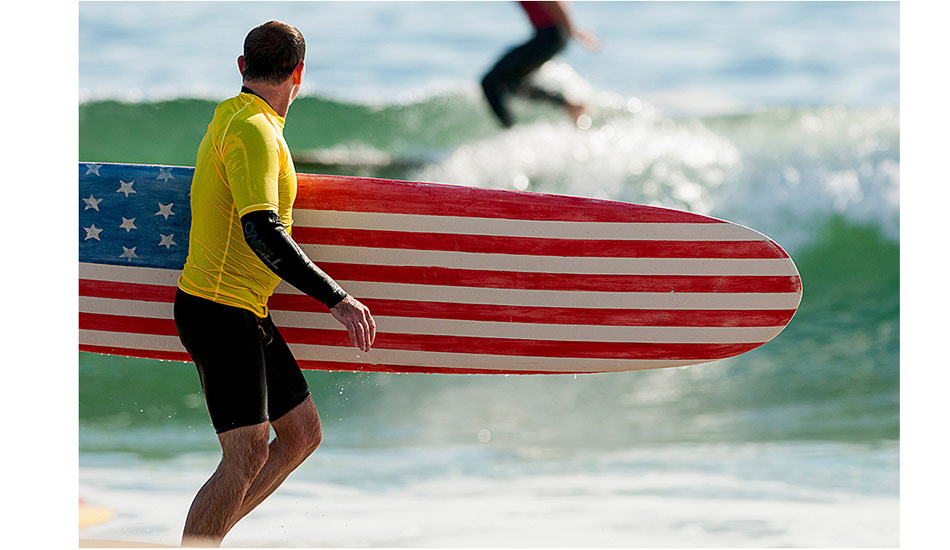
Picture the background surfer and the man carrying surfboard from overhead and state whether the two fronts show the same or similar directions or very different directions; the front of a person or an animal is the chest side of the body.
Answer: very different directions

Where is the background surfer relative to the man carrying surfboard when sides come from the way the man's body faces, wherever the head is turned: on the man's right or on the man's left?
on the man's left

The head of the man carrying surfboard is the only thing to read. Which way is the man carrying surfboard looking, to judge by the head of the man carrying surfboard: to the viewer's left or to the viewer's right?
to the viewer's right
